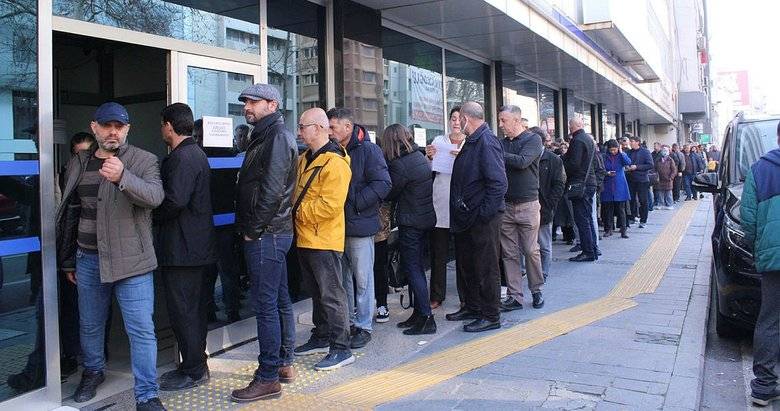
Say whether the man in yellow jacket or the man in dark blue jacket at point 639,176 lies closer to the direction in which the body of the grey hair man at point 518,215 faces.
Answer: the man in yellow jacket

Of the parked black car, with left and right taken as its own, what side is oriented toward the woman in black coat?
right

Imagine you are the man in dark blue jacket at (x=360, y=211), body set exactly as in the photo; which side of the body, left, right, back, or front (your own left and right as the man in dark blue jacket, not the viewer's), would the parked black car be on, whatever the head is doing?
back

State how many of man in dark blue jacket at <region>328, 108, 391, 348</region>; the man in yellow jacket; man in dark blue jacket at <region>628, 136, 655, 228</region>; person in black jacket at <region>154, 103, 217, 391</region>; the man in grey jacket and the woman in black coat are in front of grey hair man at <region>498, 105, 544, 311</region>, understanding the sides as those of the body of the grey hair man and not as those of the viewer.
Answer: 5

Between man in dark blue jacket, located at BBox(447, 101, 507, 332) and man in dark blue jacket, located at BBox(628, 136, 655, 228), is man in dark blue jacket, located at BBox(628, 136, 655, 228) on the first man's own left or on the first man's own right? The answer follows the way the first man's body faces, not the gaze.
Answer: on the first man's own right

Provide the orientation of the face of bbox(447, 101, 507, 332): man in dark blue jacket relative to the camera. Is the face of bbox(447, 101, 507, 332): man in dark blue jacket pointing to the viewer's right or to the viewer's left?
to the viewer's left

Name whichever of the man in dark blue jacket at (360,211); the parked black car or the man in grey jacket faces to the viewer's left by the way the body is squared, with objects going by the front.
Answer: the man in dark blue jacket

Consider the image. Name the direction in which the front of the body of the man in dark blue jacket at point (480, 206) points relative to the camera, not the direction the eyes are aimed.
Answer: to the viewer's left

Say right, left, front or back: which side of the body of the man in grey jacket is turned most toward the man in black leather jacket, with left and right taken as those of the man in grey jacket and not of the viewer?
left
